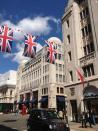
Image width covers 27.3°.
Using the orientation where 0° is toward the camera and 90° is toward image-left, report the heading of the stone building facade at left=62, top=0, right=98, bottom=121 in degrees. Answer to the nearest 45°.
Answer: approximately 45°

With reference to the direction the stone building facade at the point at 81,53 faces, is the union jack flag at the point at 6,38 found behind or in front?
in front

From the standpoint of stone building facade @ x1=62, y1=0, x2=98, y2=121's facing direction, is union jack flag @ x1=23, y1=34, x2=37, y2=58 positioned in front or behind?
in front

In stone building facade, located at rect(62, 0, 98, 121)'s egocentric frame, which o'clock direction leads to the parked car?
The parked car is roughly at 11 o'clock from the stone building facade.

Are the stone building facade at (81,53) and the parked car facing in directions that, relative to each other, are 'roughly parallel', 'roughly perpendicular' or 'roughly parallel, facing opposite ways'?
roughly perpendicular
